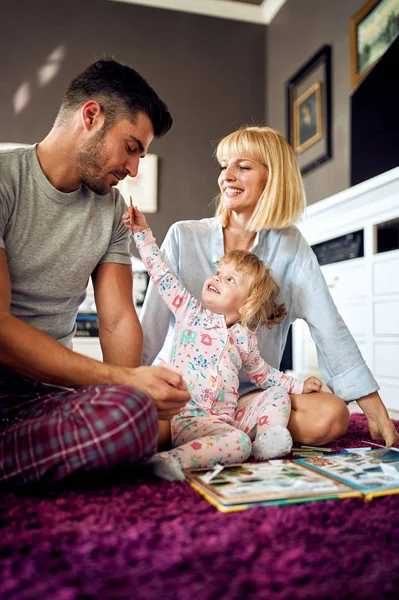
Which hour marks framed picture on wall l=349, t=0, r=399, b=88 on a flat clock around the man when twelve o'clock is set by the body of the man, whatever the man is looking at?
The framed picture on wall is roughly at 9 o'clock from the man.

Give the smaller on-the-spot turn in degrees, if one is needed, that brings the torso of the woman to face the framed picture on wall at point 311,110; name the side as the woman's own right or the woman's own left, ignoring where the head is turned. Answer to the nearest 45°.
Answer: approximately 180°

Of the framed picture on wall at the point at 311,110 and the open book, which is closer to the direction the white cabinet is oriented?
the open book

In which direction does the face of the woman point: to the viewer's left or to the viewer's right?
to the viewer's left

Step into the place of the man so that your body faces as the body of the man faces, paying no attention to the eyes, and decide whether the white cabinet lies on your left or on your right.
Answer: on your left

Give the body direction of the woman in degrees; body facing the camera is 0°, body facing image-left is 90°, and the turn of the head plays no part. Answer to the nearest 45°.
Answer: approximately 0°
